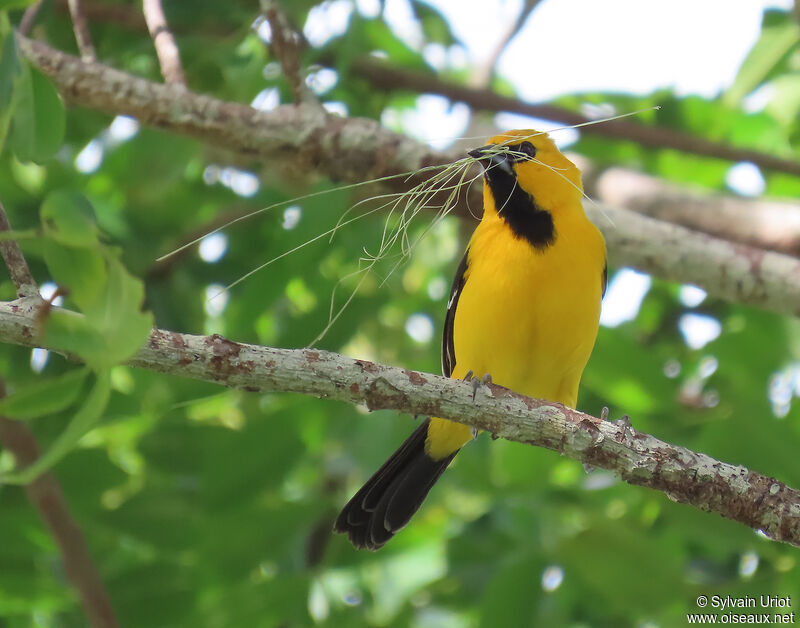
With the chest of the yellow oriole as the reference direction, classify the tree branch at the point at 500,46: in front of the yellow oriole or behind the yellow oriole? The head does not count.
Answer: behind

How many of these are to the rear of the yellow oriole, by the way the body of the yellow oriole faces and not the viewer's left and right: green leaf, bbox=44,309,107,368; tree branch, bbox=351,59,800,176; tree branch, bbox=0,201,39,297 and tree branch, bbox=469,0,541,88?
2

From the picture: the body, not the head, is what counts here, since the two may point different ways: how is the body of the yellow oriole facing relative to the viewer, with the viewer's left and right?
facing the viewer

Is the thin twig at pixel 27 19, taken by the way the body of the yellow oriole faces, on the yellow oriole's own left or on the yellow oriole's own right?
on the yellow oriole's own right

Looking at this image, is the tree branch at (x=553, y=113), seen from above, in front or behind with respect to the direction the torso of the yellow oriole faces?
behind

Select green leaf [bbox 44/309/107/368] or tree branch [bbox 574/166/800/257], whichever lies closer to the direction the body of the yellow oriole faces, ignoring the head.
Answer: the green leaf

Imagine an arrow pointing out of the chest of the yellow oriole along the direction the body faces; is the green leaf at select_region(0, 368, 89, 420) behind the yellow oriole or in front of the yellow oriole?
in front

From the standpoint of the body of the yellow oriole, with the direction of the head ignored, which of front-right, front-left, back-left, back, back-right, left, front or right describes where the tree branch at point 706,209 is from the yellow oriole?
back-left

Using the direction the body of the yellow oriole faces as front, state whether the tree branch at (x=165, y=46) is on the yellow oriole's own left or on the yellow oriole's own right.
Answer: on the yellow oriole's own right

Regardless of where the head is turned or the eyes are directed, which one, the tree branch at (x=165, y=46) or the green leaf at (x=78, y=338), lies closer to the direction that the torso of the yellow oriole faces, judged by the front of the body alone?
the green leaf

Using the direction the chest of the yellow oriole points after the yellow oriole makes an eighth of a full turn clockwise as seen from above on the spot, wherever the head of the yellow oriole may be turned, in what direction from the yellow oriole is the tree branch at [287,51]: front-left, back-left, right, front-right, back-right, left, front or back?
right

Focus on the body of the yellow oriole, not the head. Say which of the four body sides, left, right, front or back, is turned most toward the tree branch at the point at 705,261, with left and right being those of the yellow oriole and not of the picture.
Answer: left

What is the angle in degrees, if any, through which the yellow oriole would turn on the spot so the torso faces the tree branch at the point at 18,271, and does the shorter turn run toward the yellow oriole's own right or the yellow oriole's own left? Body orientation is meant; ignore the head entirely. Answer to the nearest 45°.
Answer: approximately 45° to the yellow oriole's own right

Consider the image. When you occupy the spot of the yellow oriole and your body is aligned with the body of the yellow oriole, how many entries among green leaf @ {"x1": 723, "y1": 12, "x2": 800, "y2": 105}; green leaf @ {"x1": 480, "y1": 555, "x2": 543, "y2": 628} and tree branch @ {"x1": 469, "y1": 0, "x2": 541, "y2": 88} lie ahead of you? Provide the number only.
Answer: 0
